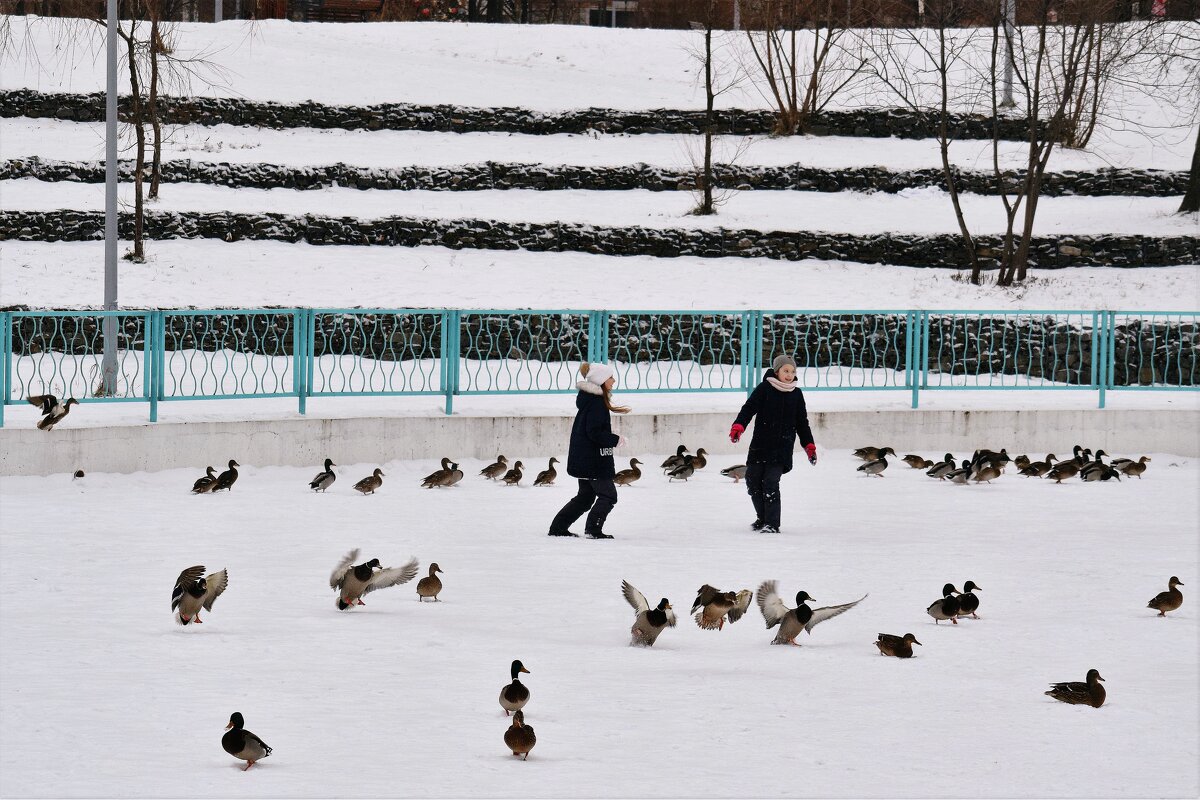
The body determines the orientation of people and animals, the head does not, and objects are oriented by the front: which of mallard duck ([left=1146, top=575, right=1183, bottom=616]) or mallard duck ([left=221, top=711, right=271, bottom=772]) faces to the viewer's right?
mallard duck ([left=1146, top=575, right=1183, bottom=616])

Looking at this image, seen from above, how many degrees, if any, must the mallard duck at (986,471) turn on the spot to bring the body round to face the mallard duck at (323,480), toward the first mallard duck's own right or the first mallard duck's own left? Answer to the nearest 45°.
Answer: approximately 135° to the first mallard duck's own right

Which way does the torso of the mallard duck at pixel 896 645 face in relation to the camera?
to the viewer's right

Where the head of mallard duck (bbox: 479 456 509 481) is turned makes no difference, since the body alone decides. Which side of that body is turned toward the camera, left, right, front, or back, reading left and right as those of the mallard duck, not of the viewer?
right

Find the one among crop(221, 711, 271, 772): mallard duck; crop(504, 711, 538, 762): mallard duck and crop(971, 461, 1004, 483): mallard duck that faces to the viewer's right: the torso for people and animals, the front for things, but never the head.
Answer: crop(971, 461, 1004, 483): mallard duck

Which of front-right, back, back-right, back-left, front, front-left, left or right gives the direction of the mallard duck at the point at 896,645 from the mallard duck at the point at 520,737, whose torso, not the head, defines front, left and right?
back-left

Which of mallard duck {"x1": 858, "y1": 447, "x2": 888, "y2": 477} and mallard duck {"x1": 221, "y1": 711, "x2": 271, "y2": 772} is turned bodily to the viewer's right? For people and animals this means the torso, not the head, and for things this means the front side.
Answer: mallard duck {"x1": 858, "y1": 447, "x2": 888, "y2": 477}

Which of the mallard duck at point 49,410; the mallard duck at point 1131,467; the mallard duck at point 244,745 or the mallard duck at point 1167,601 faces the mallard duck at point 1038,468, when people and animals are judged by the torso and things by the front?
the mallard duck at point 49,410
